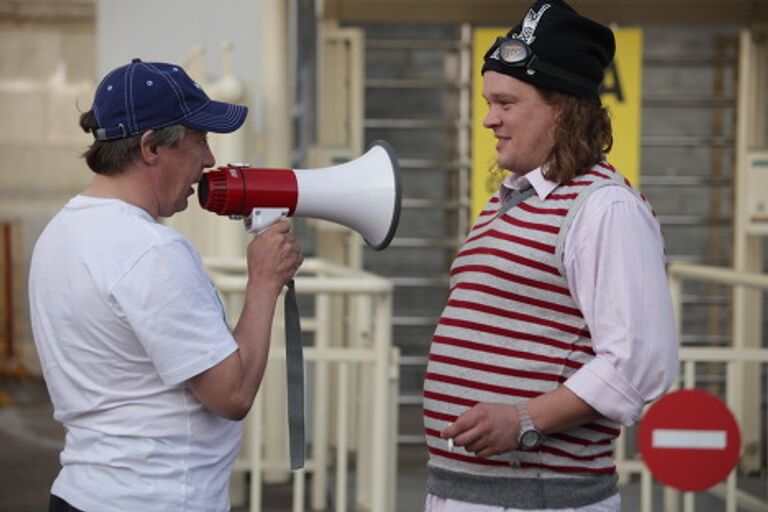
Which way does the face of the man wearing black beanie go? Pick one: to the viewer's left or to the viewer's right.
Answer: to the viewer's left

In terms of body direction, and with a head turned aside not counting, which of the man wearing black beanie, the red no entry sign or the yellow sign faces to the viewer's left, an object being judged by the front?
the man wearing black beanie

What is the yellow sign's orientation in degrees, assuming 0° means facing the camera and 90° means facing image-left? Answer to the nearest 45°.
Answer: approximately 0°

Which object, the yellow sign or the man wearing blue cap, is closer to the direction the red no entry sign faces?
the man wearing blue cap

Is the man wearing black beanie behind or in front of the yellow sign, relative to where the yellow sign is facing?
in front

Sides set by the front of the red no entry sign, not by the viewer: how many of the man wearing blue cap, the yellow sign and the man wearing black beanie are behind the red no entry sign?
1

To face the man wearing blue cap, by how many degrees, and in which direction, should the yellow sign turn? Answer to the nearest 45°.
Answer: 0° — it already faces them

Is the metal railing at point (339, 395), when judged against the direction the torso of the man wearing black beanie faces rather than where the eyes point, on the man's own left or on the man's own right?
on the man's own right

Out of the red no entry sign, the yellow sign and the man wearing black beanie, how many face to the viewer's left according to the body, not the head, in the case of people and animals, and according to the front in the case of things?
1

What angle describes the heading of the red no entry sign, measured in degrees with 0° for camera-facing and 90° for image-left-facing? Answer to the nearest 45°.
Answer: approximately 0°

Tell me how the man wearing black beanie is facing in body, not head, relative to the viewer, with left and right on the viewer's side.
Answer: facing to the left of the viewer
